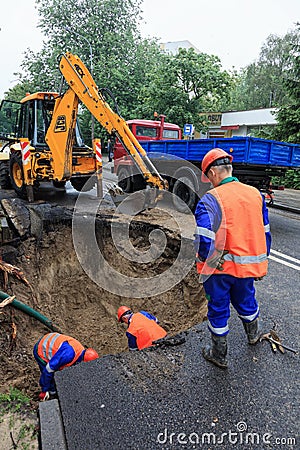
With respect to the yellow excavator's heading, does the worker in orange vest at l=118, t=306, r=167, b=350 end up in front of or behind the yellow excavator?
behind

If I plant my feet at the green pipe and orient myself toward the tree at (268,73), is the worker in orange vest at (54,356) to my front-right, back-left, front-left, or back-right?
back-right

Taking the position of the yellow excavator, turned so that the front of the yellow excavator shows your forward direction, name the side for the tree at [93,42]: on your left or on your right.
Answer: on your right

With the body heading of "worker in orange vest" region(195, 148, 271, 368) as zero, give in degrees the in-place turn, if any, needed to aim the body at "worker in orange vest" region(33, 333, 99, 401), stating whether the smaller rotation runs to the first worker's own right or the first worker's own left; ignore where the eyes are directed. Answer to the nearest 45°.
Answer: approximately 45° to the first worker's own left

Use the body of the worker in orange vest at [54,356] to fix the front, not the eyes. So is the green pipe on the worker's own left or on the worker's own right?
on the worker's own left

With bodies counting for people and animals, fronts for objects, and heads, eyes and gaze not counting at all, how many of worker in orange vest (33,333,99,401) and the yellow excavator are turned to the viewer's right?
1

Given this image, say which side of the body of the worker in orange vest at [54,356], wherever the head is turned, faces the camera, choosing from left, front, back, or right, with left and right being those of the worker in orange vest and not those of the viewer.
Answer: right
